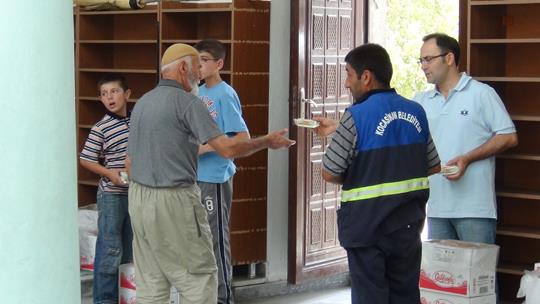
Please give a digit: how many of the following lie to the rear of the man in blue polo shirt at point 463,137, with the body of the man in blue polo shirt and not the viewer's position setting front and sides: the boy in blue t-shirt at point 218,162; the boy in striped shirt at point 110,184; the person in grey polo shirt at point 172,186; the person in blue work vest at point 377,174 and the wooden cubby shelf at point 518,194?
1

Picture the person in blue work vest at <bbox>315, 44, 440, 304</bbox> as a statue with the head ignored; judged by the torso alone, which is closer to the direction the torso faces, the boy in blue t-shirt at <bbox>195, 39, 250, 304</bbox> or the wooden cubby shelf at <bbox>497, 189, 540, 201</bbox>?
the boy in blue t-shirt

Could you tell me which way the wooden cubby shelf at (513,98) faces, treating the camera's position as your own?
facing the viewer

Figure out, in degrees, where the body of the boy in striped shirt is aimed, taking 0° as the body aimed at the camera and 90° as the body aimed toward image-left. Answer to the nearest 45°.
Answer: approximately 315°

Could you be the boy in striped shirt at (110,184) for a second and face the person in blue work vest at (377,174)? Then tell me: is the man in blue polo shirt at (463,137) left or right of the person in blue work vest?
left

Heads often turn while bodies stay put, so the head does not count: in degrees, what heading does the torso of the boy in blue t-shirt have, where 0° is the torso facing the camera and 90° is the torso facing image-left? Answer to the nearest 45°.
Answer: approximately 45°
